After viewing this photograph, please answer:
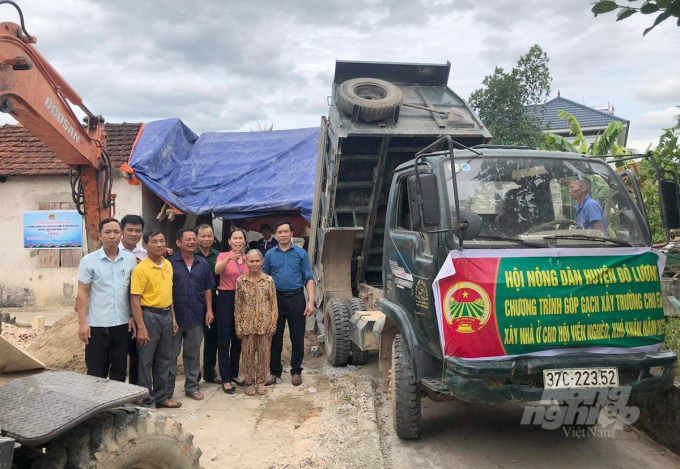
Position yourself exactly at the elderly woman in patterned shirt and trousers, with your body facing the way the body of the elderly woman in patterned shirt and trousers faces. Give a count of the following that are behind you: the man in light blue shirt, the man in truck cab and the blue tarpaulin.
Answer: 1

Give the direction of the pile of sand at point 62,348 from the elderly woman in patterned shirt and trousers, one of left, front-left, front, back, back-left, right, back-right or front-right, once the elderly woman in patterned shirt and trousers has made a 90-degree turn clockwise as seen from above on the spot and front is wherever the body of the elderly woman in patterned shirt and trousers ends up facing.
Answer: front-right

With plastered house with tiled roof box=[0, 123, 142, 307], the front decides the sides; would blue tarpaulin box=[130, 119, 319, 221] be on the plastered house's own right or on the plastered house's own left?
on the plastered house's own left

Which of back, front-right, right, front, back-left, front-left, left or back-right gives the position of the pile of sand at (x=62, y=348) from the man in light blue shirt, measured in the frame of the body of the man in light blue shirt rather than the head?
back

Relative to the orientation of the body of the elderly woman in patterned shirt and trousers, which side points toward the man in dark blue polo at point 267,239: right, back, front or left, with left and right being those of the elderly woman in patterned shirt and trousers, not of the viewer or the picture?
back

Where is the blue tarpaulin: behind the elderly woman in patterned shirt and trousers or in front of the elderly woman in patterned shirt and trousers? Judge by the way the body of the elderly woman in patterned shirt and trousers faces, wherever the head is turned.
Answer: behind

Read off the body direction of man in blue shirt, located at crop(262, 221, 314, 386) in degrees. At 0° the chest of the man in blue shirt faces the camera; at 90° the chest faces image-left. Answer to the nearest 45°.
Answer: approximately 0°

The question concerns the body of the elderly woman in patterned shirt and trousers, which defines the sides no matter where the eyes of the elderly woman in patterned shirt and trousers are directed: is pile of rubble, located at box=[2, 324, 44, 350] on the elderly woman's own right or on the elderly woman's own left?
on the elderly woman's own right

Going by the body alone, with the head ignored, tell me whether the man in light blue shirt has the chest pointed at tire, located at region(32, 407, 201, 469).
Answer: yes

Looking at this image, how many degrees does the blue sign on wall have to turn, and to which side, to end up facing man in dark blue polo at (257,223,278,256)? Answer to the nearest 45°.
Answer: approximately 45° to its left

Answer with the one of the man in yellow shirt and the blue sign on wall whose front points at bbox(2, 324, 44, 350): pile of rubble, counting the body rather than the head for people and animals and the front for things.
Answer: the blue sign on wall
